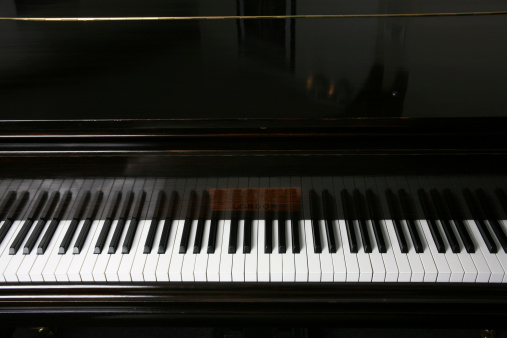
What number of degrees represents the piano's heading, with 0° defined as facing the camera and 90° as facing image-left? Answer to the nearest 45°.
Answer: approximately 0°
